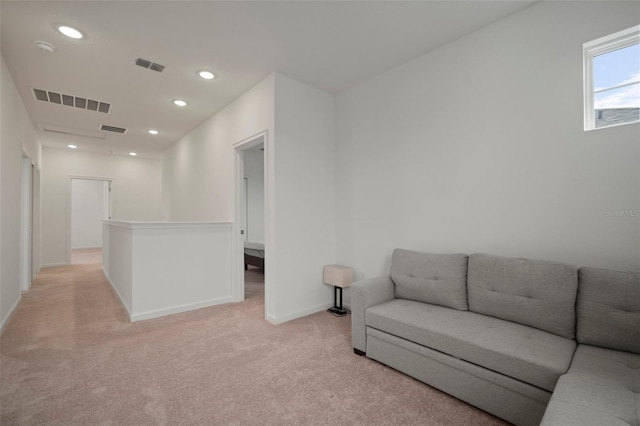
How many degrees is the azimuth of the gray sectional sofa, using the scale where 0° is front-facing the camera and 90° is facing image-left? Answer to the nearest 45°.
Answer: approximately 45°

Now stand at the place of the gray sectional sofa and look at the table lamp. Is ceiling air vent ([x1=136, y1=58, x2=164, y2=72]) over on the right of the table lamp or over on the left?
left

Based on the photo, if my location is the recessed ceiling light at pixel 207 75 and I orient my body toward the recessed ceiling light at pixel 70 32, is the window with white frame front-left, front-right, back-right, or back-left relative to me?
back-left

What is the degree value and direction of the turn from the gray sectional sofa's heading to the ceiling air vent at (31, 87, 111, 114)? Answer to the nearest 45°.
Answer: approximately 45° to its right

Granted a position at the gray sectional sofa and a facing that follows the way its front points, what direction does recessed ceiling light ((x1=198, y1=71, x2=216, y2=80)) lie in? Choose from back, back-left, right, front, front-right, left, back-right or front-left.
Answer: front-right

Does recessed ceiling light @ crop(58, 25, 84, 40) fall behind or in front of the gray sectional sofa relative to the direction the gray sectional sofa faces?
in front

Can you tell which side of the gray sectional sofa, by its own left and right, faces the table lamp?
right
